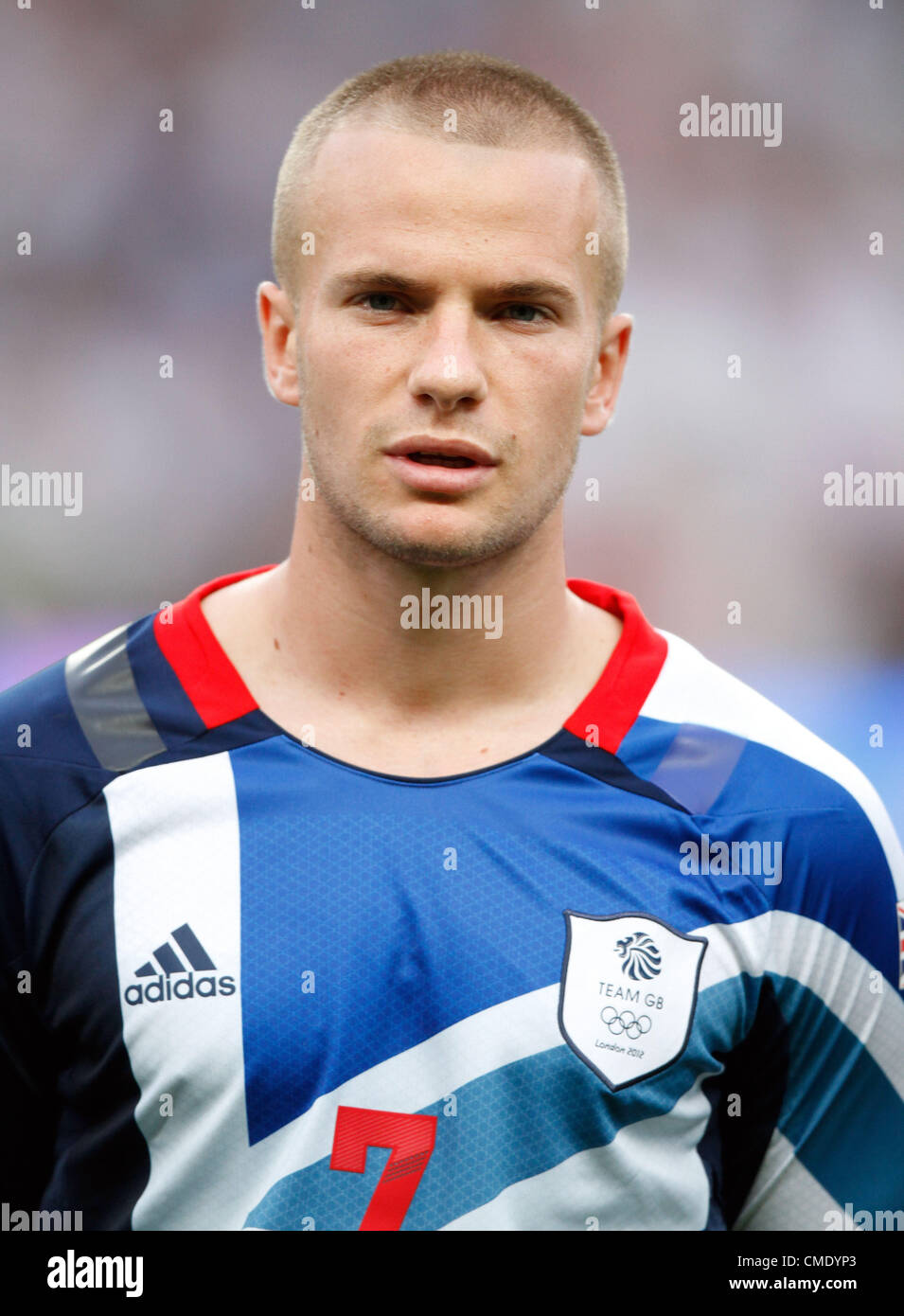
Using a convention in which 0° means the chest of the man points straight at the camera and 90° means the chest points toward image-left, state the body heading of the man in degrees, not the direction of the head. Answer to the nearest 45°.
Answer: approximately 0°
